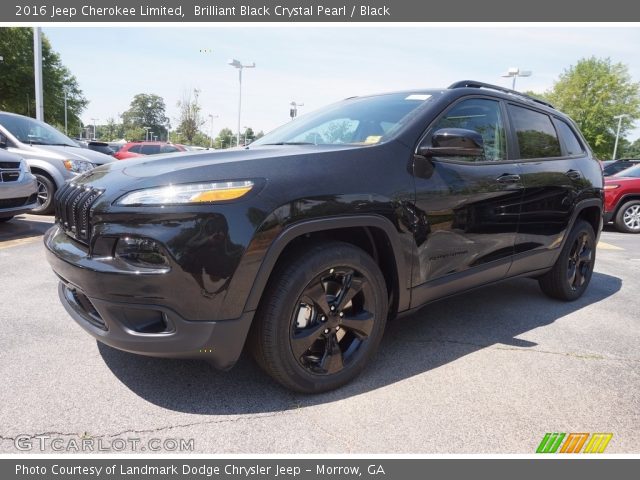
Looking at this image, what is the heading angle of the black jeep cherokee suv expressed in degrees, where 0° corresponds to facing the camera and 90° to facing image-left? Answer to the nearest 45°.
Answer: approximately 45°

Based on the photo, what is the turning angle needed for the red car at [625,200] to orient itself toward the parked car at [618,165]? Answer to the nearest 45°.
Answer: approximately 135° to its right

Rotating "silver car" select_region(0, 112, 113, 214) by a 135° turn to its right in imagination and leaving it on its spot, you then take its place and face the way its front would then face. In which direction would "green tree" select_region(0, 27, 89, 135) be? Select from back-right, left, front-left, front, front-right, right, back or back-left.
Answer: right

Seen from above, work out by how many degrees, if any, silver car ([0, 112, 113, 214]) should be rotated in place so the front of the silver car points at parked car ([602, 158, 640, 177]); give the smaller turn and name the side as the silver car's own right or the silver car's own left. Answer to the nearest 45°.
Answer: approximately 45° to the silver car's own left

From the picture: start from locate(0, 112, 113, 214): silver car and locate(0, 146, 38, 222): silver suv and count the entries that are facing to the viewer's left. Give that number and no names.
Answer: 0

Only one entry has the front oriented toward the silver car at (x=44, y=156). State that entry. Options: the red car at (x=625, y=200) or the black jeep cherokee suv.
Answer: the red car

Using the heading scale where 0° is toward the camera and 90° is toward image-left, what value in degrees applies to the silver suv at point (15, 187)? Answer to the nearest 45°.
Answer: approximately 315°

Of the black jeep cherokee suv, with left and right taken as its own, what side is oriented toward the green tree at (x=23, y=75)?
right
